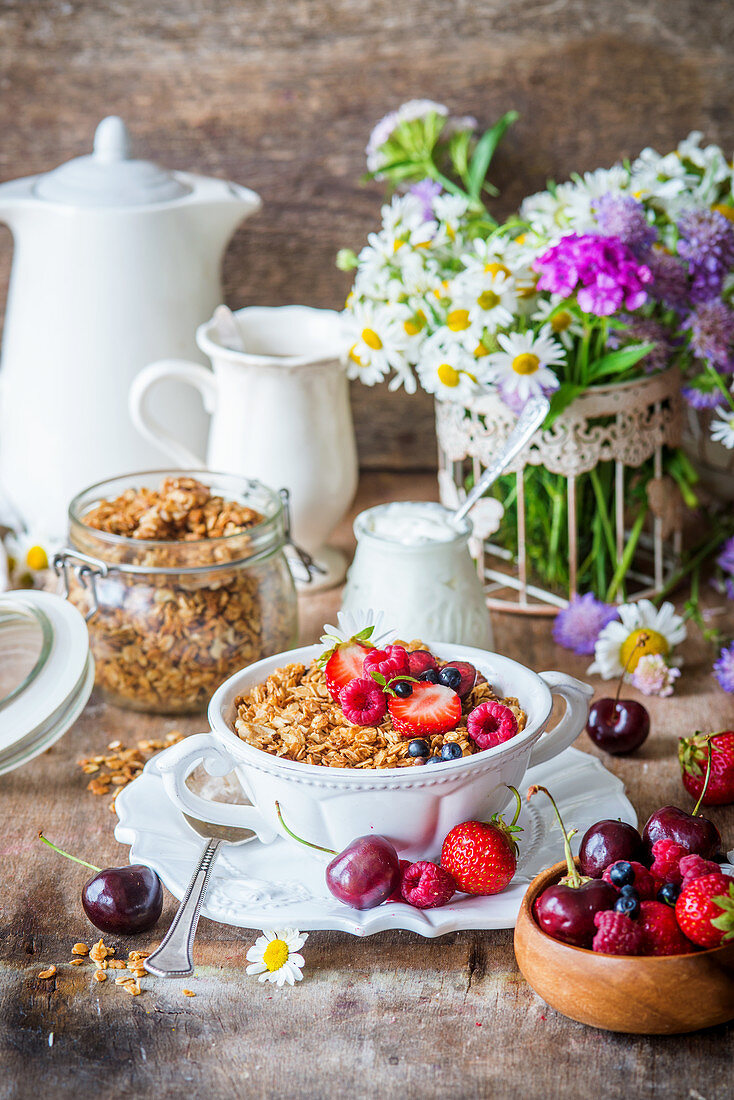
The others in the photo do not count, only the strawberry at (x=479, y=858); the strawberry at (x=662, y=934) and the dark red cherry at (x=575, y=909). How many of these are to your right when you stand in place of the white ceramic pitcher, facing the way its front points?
3

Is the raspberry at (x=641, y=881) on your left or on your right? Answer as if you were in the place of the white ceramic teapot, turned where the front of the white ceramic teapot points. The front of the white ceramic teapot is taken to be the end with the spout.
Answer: on your right

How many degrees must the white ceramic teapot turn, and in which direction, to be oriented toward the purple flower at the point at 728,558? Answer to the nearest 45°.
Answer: approximately 45° to its right

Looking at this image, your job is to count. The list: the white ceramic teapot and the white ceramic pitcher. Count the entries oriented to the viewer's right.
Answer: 2

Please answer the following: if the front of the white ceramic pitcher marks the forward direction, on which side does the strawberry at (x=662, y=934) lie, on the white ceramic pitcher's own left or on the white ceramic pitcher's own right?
on the white ceramic pitcher's own right

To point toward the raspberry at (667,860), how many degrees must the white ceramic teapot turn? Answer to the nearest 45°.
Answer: approximately 90° to its right

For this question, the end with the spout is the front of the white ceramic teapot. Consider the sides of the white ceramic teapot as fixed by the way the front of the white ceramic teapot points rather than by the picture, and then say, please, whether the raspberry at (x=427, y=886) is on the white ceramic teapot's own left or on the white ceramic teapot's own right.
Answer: on the white ceramic teapot's own right

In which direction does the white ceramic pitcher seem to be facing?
to the viewer's right

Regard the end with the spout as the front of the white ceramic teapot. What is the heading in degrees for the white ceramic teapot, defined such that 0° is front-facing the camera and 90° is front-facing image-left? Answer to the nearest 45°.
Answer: approximately 270°
